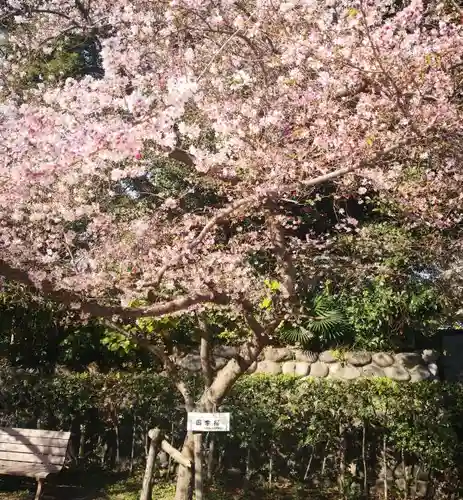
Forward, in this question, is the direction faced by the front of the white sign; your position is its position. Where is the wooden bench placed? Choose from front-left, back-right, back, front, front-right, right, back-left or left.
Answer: back-right

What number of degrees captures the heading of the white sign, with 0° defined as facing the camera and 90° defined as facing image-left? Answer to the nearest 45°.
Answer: approximately 0°

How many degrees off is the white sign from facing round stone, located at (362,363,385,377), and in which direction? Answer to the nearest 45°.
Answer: approximately 135° to its left

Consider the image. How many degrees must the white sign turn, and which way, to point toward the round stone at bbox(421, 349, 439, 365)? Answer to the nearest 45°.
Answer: approximately 135° to its left

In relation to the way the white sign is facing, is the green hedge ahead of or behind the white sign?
behind

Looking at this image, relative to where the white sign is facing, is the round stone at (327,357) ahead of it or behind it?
behind

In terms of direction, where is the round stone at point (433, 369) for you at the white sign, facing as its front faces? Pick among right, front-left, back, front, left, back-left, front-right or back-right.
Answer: back-left

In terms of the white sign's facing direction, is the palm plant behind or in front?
behind
